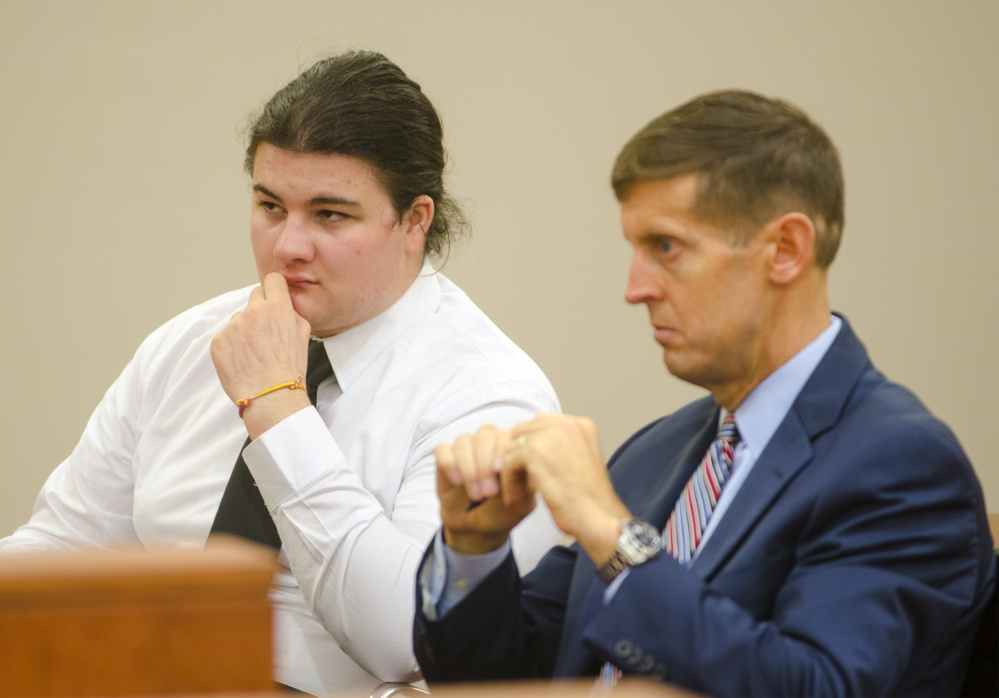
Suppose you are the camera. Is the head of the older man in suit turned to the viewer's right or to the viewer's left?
to the viewer's left

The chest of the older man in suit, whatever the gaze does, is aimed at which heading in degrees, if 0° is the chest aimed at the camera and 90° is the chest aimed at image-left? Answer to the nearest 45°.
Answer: approximately 45°
